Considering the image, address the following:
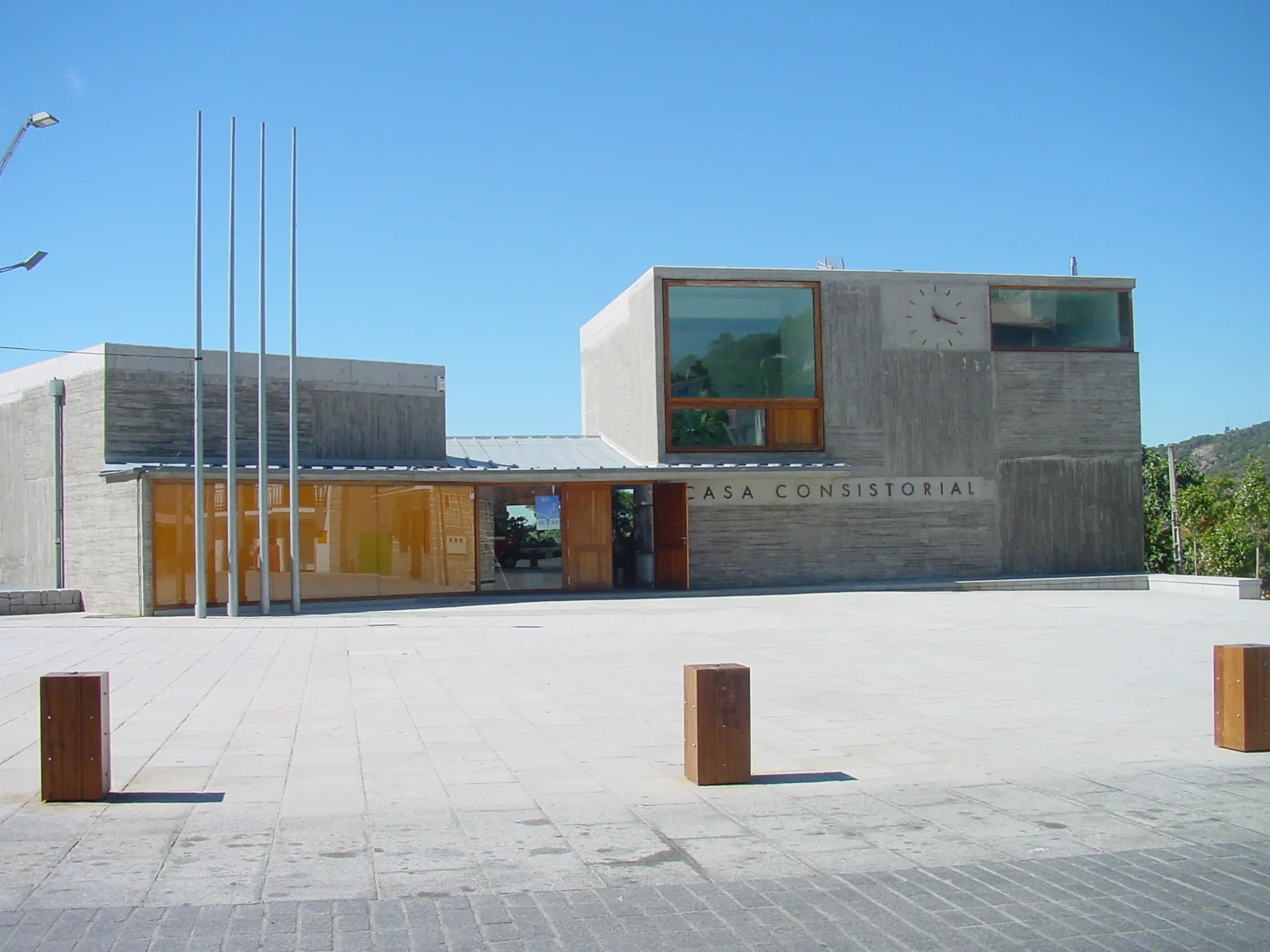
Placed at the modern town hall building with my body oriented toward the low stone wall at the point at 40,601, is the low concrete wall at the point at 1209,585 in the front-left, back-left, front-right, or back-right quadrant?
back-left

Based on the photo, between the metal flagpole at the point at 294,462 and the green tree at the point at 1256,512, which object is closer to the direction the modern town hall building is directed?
the metal flagpole

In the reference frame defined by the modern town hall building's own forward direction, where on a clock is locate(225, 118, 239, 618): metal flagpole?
The metal flagpole is roughly at 2 o'clock from the modern town hall building.

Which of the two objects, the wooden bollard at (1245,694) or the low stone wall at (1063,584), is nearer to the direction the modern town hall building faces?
the wooden bollard

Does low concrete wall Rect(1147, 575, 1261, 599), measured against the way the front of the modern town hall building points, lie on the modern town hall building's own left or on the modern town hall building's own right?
on the modern town hall building's own left

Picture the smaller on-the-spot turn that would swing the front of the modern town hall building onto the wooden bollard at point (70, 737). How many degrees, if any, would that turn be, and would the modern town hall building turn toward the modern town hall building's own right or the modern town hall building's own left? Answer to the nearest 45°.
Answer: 0° — it already faces it

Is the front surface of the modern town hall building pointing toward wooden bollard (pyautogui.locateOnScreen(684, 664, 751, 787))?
yes

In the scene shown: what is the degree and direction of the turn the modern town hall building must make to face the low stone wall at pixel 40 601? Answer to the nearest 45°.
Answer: approximately 90° to its right

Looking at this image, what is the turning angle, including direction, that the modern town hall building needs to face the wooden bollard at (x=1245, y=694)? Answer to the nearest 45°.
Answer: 0° — it already faces it

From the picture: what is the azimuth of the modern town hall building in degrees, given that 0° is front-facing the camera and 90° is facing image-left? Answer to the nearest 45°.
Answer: approximately 0°

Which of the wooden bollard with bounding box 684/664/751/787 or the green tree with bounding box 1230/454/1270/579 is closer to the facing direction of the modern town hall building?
the wooden bollard

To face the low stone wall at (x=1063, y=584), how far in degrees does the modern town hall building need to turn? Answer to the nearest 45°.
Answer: approximately 90° to its left
